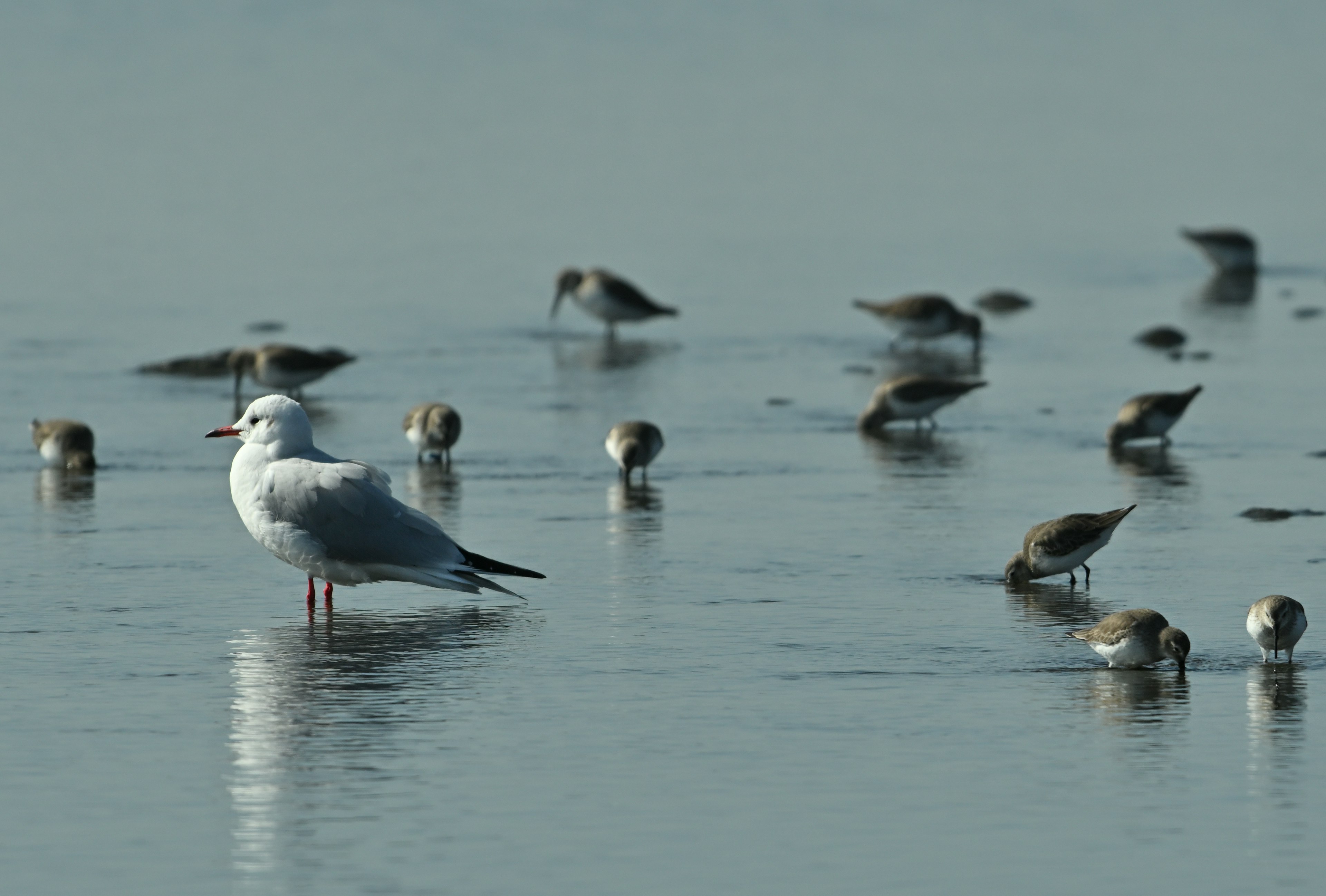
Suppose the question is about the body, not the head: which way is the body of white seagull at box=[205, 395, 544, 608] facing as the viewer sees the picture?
to the viewer's left

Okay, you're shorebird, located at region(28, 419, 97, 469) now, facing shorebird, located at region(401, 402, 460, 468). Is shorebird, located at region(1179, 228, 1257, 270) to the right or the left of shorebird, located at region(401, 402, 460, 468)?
left

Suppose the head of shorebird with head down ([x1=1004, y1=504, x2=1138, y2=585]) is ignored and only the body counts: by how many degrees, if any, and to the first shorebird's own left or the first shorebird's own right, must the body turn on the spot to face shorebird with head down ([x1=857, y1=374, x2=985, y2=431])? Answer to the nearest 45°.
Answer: approximately 90° to the first shorebird's own right

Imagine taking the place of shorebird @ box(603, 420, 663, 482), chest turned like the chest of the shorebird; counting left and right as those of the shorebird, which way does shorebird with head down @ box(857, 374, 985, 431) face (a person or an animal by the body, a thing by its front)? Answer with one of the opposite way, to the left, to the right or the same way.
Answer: to the right

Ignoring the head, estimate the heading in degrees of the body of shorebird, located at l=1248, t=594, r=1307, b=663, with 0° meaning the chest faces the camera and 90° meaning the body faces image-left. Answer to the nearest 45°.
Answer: approximately 0°

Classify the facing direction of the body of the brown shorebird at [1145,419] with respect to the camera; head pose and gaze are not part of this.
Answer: to the viewer's left

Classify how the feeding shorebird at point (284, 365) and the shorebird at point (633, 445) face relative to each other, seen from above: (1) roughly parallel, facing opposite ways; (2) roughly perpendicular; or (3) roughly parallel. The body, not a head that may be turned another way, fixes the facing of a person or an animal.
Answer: roughly perpendicular

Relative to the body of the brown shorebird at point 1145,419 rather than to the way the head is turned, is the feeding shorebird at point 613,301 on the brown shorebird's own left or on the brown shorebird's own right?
on the brown shorebird's own right

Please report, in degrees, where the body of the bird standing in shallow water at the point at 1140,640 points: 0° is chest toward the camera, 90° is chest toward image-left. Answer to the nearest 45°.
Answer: approximately 270°

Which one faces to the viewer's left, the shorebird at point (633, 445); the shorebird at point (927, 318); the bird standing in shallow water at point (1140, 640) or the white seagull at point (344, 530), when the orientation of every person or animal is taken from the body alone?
the white seagull

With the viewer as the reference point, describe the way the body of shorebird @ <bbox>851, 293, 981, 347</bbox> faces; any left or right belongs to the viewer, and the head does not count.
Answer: facing to the right of the viewer

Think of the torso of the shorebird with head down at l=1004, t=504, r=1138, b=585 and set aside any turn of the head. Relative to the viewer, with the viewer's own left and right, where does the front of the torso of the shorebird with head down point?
facing to the left of the viewer

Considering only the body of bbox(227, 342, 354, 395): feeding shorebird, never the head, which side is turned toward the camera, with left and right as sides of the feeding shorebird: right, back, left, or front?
left

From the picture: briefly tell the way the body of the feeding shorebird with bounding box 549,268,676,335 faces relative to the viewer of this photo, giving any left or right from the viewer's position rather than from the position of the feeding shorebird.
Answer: facing to the left of the viewer

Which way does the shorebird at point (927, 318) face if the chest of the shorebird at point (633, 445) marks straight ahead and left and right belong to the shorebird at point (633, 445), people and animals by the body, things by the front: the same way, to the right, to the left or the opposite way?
to the left

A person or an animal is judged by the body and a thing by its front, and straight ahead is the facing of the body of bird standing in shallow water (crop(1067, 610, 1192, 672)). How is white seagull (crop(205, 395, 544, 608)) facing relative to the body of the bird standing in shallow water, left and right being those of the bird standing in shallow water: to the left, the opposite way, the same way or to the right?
the opposite way
